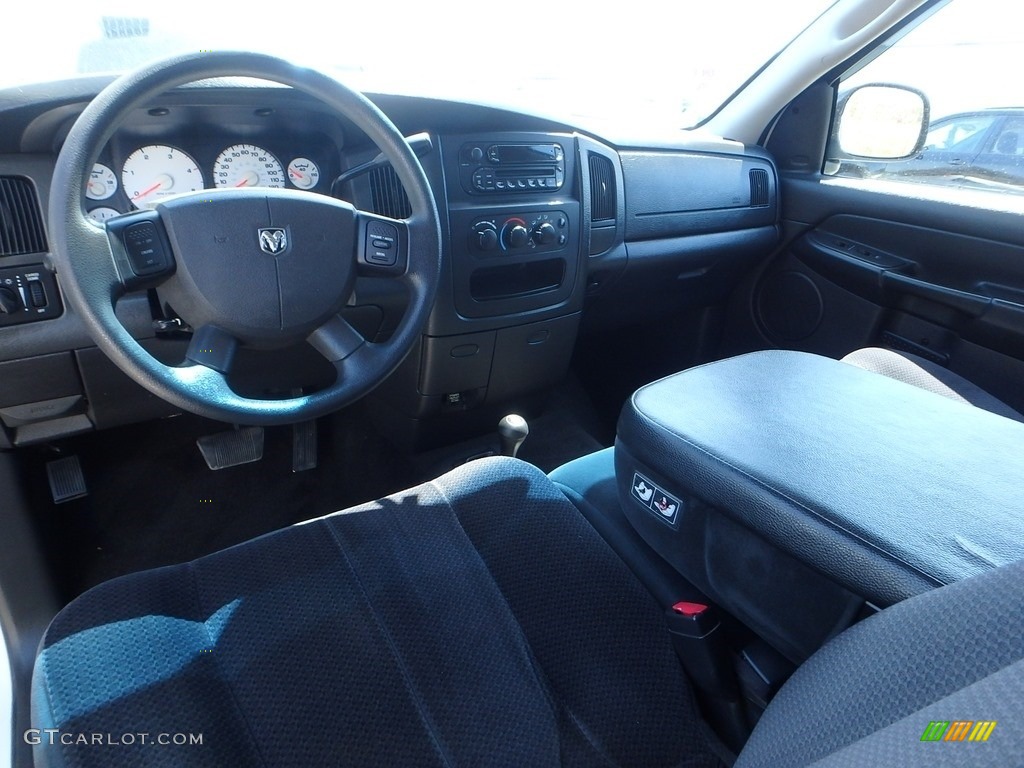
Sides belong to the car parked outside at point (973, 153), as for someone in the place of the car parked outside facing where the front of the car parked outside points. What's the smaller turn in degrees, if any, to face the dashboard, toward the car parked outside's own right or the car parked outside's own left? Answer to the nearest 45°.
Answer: approximately 45° to the car parked outside's own left

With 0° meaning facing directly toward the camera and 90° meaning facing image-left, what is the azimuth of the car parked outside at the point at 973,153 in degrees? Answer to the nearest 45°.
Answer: approximately 90°

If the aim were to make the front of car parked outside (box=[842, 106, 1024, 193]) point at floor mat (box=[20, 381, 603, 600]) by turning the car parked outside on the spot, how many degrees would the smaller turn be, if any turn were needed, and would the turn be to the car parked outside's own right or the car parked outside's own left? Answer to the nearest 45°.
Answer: approximately 45° to the car parked outside's own left
